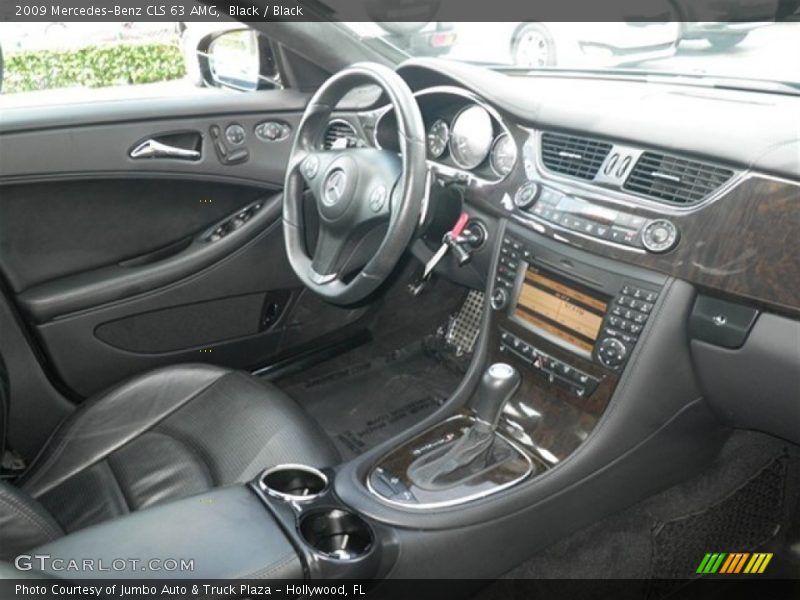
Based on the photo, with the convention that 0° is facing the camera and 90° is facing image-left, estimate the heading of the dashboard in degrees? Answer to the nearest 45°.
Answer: approximately 45°

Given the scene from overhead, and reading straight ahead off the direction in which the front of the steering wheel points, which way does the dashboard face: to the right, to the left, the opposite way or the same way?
the same way

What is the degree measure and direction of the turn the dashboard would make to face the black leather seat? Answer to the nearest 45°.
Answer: approximately 45° to its right

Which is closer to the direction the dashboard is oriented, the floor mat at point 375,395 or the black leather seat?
the black leather seat

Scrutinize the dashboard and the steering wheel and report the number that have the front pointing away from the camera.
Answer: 0

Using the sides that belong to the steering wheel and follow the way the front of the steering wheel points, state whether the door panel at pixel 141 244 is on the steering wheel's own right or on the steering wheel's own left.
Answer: on the steering wheel's own right
